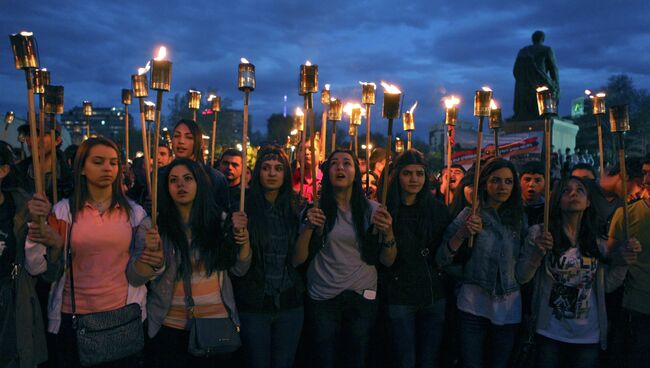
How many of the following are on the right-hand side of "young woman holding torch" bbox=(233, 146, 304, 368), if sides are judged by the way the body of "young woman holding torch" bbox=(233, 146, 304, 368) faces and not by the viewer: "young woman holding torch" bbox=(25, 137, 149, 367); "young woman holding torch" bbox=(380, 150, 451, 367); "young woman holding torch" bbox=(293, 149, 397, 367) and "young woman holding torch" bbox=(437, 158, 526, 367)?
1

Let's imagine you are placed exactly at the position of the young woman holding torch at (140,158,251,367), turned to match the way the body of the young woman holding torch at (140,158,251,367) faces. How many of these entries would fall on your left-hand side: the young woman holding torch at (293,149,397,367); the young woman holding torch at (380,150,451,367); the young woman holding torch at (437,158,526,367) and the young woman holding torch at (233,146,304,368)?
4

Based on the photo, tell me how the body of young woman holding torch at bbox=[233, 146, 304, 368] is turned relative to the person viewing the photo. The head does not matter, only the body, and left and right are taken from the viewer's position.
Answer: facing the viewer

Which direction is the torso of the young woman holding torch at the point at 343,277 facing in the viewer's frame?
toward the camera

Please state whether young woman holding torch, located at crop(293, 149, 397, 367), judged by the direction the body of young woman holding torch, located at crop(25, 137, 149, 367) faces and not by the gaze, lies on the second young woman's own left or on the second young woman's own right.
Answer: on the second young woman's own left

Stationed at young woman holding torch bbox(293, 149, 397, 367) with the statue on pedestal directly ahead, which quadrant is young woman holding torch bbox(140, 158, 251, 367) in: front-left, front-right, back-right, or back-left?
back-left

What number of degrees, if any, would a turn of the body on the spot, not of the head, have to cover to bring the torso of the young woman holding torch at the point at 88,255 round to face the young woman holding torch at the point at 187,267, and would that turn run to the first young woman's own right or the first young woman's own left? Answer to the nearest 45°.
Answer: approximately 90° to the first young woman's own left

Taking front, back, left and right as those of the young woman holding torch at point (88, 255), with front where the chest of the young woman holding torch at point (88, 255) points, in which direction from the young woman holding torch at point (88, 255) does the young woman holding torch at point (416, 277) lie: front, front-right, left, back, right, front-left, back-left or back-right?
left

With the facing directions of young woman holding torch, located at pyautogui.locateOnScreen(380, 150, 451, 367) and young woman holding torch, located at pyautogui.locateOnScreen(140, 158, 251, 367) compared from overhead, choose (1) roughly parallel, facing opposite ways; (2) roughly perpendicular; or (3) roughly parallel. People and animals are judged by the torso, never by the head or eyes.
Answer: roughly parallel

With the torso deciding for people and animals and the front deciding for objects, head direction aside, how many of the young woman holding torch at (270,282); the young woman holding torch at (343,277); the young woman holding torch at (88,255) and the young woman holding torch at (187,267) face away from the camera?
0

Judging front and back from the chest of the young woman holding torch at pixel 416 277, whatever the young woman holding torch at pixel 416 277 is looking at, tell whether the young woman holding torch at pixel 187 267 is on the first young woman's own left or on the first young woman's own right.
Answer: on the first young woman's own right

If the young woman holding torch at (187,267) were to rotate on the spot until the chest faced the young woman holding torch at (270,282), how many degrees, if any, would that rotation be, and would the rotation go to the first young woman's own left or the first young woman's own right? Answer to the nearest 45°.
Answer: approximately 90° to the first young woman's own left

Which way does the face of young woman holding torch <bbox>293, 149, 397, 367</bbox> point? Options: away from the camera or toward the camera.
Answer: toward the camera
